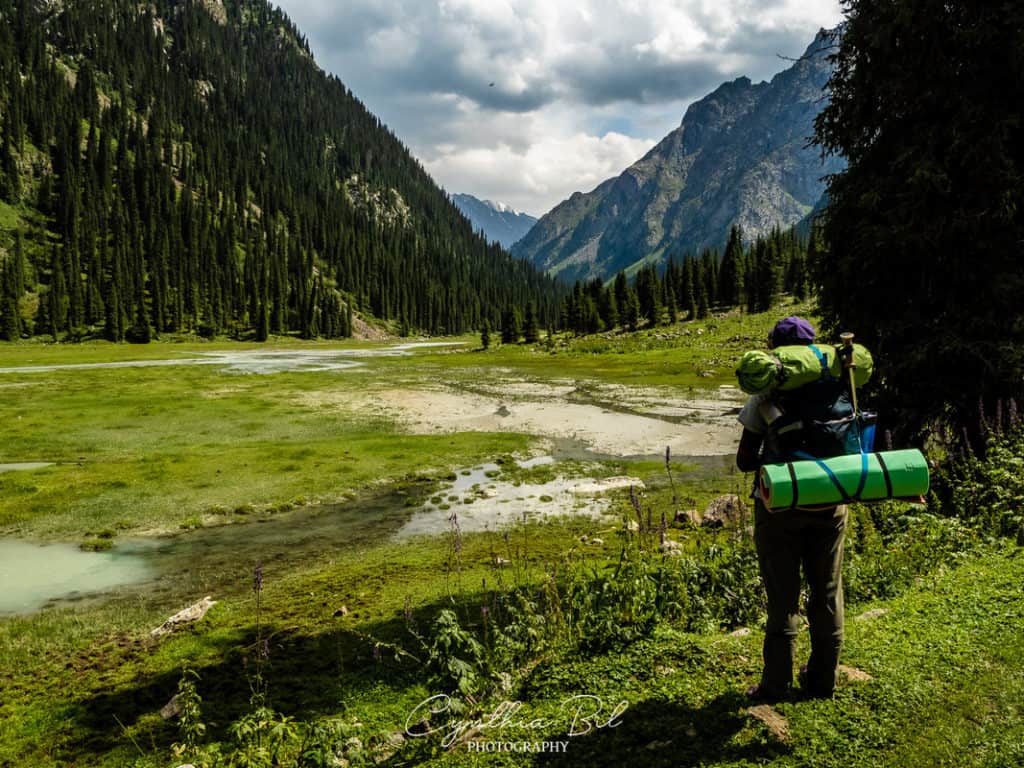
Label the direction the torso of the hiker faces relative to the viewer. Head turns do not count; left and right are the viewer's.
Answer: facing away from the viewer and to the left of the viewer

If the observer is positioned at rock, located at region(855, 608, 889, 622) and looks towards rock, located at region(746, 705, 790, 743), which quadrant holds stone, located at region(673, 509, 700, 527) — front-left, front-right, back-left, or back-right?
back-right

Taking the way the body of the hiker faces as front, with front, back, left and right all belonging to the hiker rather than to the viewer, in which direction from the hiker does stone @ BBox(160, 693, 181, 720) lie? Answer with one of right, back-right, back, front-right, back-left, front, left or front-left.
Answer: front-left

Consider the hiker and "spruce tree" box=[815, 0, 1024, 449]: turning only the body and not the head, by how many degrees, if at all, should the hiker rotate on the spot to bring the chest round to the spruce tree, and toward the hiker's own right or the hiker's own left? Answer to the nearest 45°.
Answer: approximately 45° to the hiker's own right

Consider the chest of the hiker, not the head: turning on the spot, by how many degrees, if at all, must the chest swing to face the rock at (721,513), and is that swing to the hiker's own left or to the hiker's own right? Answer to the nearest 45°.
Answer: approximately 45° to the hiker's own right
